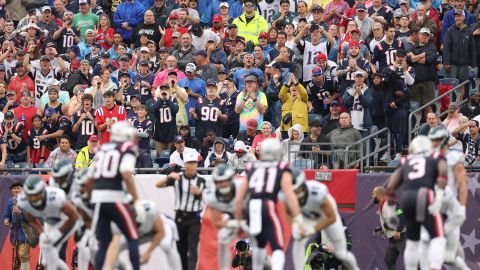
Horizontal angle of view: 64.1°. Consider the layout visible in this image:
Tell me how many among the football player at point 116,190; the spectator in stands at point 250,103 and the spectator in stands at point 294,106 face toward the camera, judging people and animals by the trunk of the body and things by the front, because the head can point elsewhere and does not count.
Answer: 2

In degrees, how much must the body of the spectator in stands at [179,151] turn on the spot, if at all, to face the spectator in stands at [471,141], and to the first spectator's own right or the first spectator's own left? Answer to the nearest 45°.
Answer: approximately 90° to the first spectator's own left

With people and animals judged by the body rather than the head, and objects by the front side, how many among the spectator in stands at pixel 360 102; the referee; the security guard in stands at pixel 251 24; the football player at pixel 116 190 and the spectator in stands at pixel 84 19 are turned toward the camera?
4

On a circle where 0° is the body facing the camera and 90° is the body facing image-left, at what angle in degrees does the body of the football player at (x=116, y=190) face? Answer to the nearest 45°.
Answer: approximately 225°

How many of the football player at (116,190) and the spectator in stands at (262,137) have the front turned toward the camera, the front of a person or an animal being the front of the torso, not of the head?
1

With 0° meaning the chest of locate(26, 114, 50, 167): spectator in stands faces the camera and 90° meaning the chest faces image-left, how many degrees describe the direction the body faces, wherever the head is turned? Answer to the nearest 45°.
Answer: approximately 0°
